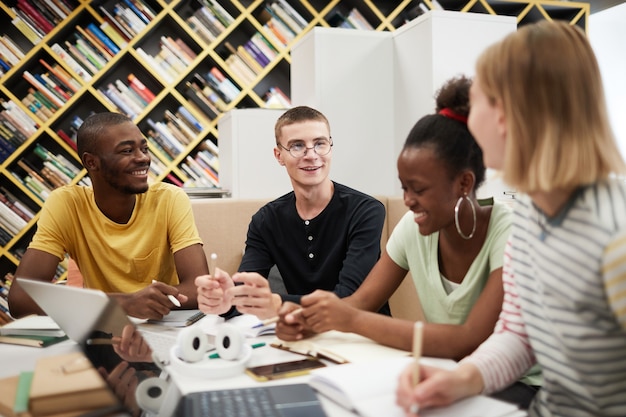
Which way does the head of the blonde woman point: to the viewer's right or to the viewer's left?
to the viewer's left

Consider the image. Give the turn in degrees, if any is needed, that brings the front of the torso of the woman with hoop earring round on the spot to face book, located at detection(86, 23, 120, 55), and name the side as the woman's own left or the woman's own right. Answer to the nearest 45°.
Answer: approximately 90° to the woman's own right

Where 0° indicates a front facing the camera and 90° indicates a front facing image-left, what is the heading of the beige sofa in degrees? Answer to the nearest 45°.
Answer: approximately 0°

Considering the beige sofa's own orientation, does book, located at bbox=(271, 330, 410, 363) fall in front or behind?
in front

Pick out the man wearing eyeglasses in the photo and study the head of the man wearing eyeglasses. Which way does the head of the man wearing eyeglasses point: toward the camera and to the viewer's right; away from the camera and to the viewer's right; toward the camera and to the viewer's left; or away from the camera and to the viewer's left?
toward the camera and to the viewer's right

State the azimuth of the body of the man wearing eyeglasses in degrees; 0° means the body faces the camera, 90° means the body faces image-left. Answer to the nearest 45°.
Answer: approximately 0°

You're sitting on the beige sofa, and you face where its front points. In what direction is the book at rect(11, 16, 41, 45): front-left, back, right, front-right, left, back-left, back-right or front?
back-right

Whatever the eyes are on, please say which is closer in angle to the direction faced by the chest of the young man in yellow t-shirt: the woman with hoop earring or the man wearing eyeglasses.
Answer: the woman with hoop earring

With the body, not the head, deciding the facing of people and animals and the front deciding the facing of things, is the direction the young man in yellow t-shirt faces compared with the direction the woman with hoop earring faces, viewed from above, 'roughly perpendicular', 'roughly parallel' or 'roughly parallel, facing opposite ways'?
roughly perpendicular

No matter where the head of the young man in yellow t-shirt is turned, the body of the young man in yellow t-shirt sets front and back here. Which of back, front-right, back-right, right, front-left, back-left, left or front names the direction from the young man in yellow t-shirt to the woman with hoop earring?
front-left

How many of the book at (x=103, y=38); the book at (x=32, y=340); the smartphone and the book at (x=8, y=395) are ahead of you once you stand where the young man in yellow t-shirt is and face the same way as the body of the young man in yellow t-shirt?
3

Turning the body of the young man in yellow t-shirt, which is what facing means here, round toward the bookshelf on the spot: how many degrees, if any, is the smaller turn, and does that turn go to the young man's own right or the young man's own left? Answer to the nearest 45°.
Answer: approximately 180°
